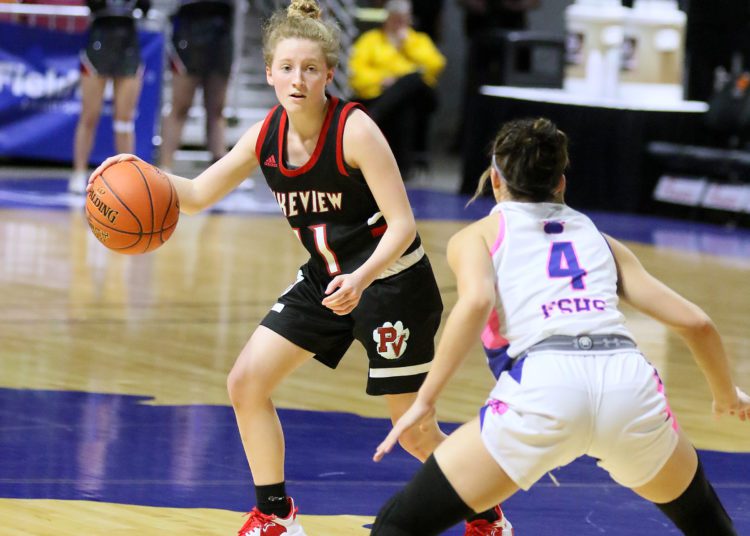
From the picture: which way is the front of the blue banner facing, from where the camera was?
facing the viewer

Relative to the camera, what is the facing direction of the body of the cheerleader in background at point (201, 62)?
toward the camera

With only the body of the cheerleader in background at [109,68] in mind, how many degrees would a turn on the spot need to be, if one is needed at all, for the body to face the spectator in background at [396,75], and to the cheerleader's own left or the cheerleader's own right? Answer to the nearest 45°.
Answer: approximately 135° to the cheerleader's own left

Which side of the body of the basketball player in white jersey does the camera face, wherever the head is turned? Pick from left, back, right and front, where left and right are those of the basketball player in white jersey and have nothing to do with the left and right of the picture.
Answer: back

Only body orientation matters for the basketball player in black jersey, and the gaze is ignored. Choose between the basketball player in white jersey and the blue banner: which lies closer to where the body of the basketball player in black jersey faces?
the basketball player in white jersey

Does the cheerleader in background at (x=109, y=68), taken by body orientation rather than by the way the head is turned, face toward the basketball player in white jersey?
yes

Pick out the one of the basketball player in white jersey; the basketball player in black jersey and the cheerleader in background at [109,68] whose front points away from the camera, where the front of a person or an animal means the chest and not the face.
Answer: the basketball player in white jersey

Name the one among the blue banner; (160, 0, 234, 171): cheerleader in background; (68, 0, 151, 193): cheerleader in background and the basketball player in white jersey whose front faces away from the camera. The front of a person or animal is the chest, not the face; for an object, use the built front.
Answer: the basketball player in white jersey

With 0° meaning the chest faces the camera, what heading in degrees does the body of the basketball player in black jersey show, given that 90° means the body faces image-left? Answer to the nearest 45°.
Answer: approximately 45°

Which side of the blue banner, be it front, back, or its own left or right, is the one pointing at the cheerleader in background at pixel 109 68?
front

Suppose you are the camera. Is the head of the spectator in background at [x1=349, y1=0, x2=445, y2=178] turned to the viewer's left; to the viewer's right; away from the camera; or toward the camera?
toward the camera

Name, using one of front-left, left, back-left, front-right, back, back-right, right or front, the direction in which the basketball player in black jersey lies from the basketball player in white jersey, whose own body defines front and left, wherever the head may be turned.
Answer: front-left

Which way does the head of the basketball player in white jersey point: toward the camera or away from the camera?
away from the camera

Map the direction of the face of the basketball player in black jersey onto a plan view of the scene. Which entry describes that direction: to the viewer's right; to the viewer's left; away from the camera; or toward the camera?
toward the camera

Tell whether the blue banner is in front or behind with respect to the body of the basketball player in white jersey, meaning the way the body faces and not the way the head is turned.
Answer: in front

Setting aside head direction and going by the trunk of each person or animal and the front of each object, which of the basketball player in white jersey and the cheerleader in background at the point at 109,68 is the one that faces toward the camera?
the cheerleader in background

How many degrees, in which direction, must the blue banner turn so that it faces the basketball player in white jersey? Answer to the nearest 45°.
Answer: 0° — it already faces them
